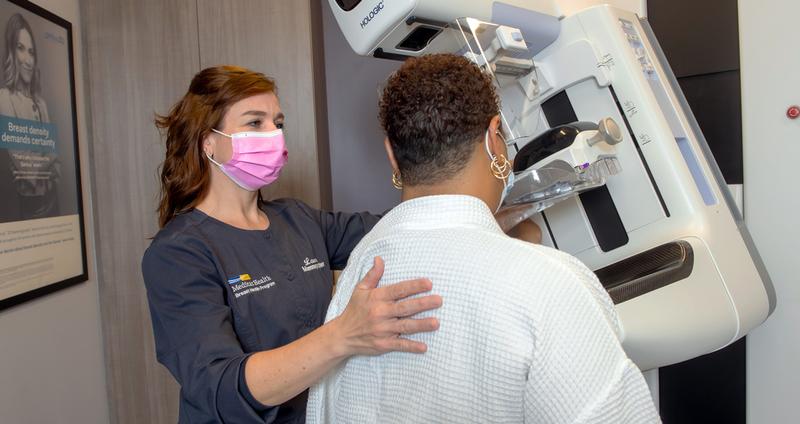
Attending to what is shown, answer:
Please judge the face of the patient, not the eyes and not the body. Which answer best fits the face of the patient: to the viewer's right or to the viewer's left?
to the viewer's right

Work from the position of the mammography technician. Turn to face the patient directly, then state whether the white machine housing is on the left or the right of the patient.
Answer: left

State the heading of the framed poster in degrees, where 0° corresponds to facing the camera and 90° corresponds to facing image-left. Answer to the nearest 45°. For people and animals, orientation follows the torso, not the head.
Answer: approximately 315°

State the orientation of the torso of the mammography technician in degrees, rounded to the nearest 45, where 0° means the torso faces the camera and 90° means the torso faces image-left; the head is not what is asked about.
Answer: approximately 315°
